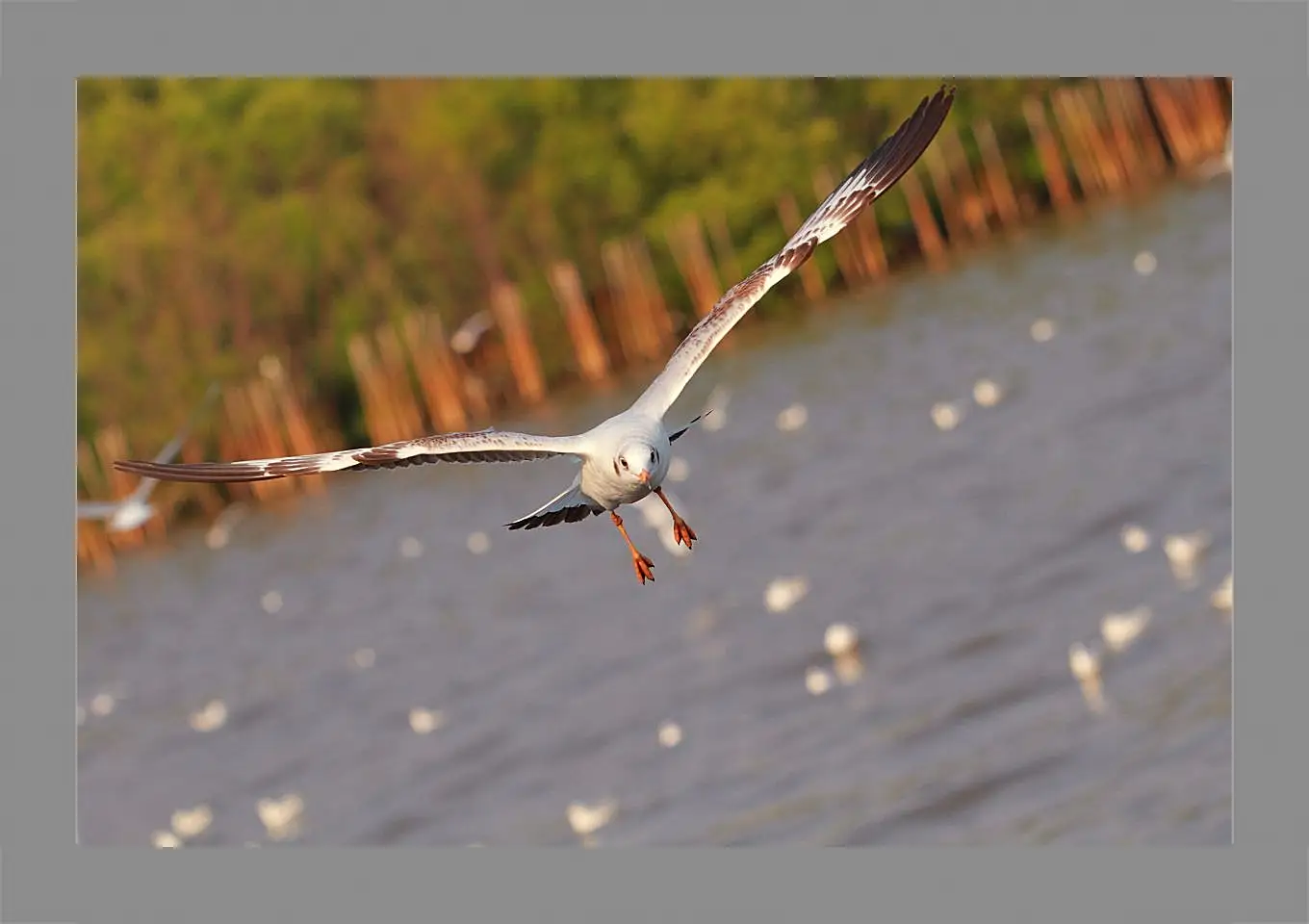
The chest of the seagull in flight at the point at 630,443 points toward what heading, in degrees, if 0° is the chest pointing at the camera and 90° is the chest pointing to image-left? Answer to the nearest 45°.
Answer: approximately 0°

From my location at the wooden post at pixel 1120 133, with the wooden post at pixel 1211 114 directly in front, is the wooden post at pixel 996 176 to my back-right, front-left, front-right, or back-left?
back-right

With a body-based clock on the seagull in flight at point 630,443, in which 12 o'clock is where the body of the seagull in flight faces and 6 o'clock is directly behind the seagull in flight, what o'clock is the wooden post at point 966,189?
The wooden post is roughly at 7 o'clock from the seagull in flight.

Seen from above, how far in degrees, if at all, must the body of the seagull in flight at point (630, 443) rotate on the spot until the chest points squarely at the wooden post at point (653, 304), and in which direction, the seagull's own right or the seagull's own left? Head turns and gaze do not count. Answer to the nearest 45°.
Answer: approximately 180°

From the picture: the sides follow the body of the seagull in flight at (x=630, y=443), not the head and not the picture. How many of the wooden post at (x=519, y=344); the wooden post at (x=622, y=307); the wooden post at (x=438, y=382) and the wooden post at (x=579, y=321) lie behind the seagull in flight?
4

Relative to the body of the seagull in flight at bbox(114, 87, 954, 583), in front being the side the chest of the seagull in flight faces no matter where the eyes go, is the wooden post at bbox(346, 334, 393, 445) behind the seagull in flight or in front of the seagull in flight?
behind

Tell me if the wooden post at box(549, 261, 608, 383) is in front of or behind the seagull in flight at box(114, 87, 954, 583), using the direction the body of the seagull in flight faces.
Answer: behind

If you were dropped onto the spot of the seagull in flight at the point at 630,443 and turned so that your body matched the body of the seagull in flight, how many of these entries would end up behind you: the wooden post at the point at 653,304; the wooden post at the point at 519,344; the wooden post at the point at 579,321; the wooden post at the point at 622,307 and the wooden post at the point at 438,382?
5

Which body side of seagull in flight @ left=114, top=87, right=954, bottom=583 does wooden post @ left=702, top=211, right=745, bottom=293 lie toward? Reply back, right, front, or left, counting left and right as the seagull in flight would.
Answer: back

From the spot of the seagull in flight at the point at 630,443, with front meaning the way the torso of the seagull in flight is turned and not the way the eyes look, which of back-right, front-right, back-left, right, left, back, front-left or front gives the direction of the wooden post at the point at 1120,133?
back-left

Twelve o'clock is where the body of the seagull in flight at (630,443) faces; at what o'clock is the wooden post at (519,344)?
The wooden post is roughly at 6 o'clock from the seagull in flight.
